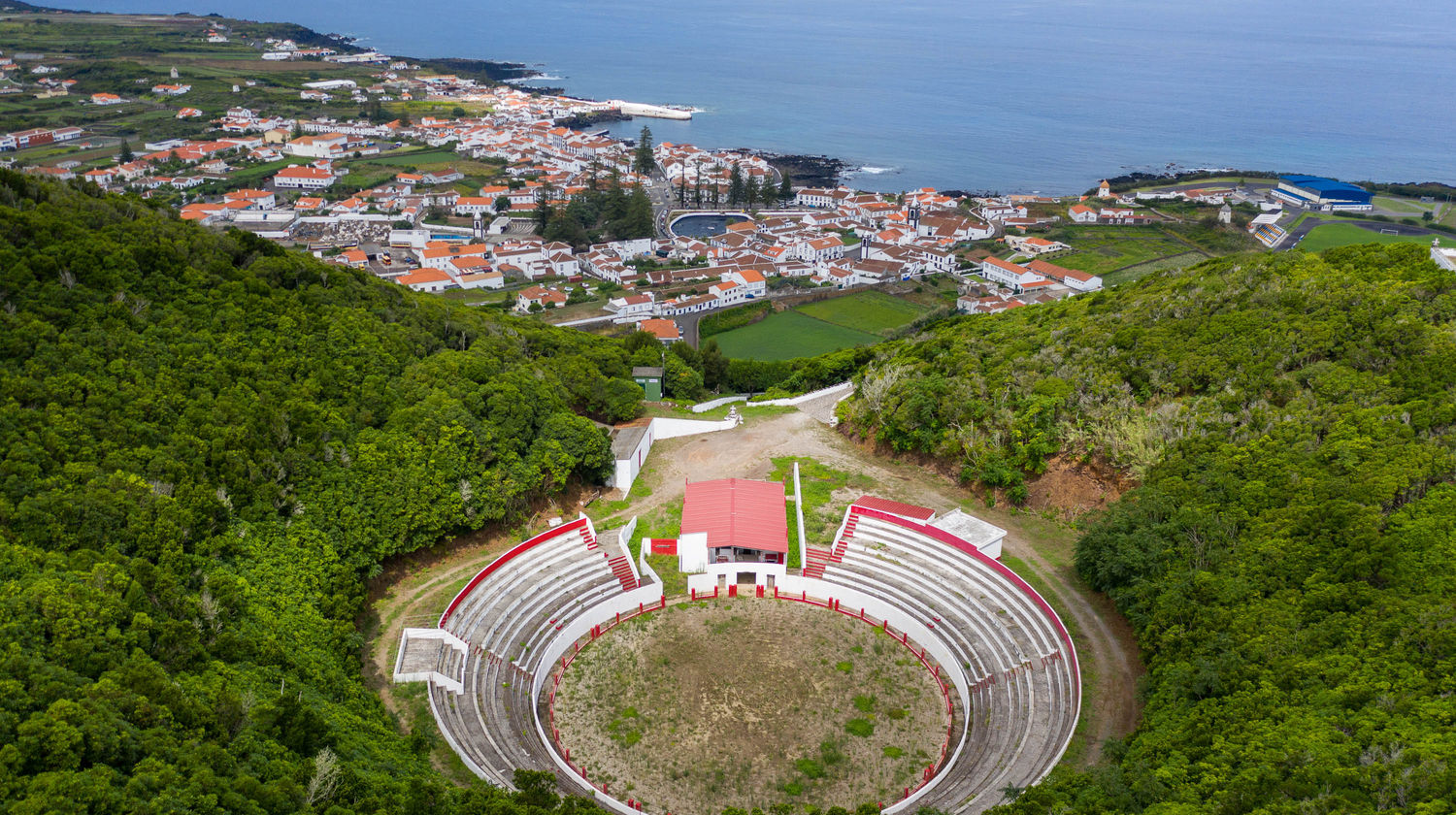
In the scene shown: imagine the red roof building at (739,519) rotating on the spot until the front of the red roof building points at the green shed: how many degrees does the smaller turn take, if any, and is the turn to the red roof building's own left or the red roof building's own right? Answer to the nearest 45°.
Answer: approximately 180°

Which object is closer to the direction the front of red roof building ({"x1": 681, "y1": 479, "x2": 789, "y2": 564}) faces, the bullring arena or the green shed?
the bullring arena

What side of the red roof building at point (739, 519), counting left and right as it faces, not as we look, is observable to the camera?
front

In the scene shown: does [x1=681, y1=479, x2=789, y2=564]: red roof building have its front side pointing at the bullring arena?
yes
